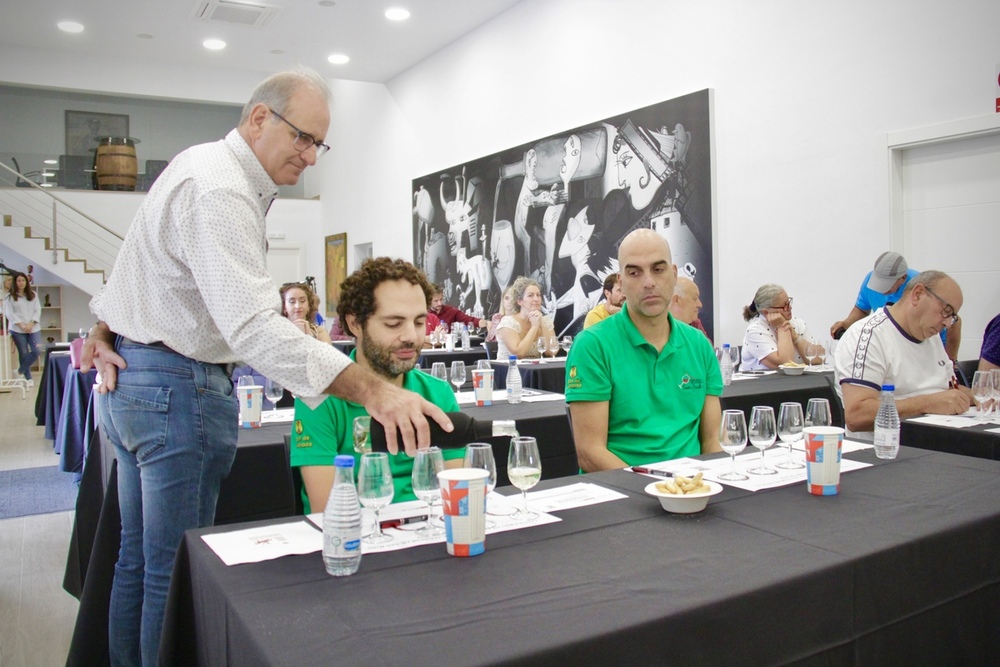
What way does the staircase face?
to the viewer's right

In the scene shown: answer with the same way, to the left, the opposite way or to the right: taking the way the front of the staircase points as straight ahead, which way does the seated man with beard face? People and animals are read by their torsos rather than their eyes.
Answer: to the right

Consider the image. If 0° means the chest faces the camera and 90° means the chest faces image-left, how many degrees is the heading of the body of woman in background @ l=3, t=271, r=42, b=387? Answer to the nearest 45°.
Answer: approximately 0°

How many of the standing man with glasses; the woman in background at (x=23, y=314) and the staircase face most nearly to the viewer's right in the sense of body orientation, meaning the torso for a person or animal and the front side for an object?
2

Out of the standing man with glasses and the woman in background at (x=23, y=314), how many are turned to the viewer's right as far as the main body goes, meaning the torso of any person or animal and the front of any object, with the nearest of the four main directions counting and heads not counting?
1

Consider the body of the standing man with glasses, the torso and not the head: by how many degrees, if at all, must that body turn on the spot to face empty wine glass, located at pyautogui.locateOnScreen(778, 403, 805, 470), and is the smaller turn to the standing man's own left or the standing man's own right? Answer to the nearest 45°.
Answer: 0° — they already face it

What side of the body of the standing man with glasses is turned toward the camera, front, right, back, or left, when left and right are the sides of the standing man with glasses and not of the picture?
right

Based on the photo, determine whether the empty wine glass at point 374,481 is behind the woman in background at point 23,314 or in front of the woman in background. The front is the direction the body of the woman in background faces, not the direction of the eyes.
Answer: in front

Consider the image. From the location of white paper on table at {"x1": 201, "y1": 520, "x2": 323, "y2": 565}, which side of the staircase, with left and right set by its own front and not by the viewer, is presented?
right

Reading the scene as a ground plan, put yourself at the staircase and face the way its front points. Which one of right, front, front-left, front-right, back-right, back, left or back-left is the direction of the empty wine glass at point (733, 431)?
right

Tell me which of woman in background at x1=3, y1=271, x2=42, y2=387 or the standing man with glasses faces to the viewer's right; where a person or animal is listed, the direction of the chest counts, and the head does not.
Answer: the standing man with glasses
